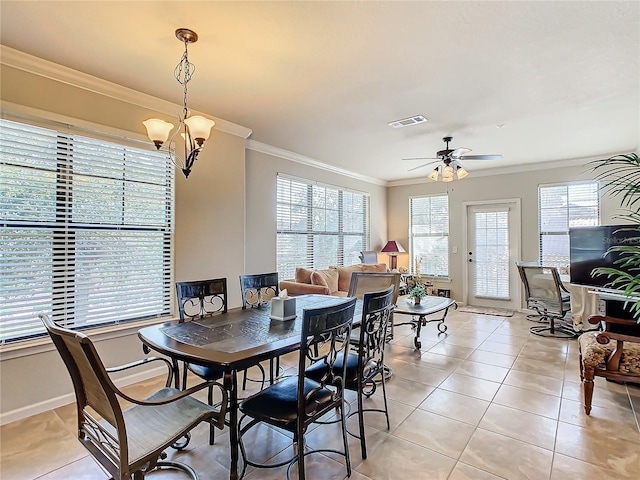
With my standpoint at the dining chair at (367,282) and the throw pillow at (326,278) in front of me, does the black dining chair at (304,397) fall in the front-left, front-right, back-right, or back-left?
back-left

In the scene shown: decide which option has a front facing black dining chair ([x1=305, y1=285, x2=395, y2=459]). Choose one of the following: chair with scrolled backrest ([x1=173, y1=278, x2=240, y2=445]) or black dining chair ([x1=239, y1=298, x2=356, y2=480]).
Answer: the chair with scrolled backrest

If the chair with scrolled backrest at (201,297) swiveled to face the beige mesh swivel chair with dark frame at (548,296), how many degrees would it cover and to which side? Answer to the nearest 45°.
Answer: approximately 45° to its left

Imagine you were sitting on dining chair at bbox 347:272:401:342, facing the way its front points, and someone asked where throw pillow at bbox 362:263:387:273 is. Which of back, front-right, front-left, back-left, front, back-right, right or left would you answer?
back-right

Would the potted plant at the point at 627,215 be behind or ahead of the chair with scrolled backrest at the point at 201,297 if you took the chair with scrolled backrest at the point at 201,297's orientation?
ahead

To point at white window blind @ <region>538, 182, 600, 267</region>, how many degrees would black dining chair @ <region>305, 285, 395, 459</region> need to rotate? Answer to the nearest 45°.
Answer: approximately 90° to its right

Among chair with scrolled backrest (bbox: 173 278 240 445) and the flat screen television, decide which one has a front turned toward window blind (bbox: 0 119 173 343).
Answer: the flat screen television

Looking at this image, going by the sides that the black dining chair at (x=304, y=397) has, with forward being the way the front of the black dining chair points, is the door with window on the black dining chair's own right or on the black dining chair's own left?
on the black dining chair's own right

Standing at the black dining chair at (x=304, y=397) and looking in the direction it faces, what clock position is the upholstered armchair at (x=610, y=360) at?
The upholstered armchair is roughly at 4 o'clock from the black dining chair.

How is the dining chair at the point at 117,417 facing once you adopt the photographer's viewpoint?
facing away from the viewer and to the right of the viewer

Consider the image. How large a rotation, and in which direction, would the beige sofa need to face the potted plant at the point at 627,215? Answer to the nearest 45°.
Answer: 0° — it already faces it

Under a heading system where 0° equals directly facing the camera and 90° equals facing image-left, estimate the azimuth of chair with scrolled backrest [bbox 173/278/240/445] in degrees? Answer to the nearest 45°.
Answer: approximately 315°
